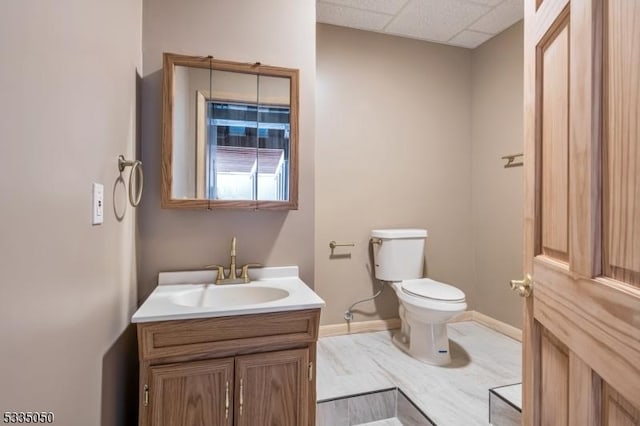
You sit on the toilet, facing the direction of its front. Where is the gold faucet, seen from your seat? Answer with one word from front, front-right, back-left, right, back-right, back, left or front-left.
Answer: right

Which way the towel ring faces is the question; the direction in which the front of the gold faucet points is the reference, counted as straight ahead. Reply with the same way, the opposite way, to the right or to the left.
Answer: to the left

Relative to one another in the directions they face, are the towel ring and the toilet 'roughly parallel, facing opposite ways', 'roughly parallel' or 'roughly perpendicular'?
roughly perpendicular

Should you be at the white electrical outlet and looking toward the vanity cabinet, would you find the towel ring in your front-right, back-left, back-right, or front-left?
front-left

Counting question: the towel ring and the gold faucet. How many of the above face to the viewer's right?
1

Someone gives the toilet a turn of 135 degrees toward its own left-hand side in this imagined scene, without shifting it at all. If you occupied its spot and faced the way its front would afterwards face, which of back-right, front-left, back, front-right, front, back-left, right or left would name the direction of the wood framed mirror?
back-left

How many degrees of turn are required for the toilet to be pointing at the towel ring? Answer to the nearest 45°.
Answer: approximately 90° to its right

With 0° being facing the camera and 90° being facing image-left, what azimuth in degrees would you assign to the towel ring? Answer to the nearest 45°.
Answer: approximately 270°

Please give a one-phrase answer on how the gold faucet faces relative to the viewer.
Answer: facing the viewer

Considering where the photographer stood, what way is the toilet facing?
facing the viewer and to the right of the viewer

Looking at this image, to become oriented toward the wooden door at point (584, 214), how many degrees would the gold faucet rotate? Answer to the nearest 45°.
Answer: approximately 45° to its left
